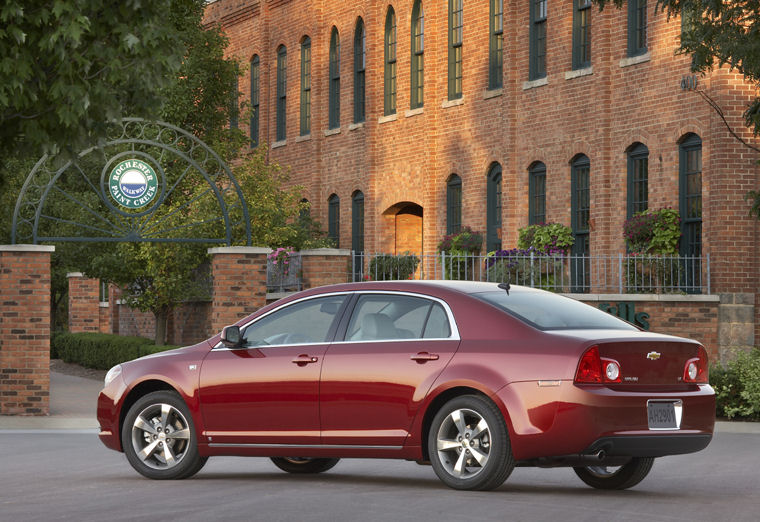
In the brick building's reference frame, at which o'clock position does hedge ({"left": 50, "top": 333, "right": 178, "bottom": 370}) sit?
The hedge is roughly at 2 o'clock from the brick building.

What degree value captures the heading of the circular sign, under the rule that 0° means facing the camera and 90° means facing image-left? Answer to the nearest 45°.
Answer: approximately 0°

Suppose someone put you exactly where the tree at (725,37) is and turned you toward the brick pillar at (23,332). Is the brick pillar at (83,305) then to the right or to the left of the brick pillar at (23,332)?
right

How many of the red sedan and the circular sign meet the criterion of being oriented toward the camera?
1

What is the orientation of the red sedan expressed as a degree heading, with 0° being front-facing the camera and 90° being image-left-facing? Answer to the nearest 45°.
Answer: approximately 135°

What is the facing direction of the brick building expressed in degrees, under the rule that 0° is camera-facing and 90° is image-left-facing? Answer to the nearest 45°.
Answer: approximately 45°
